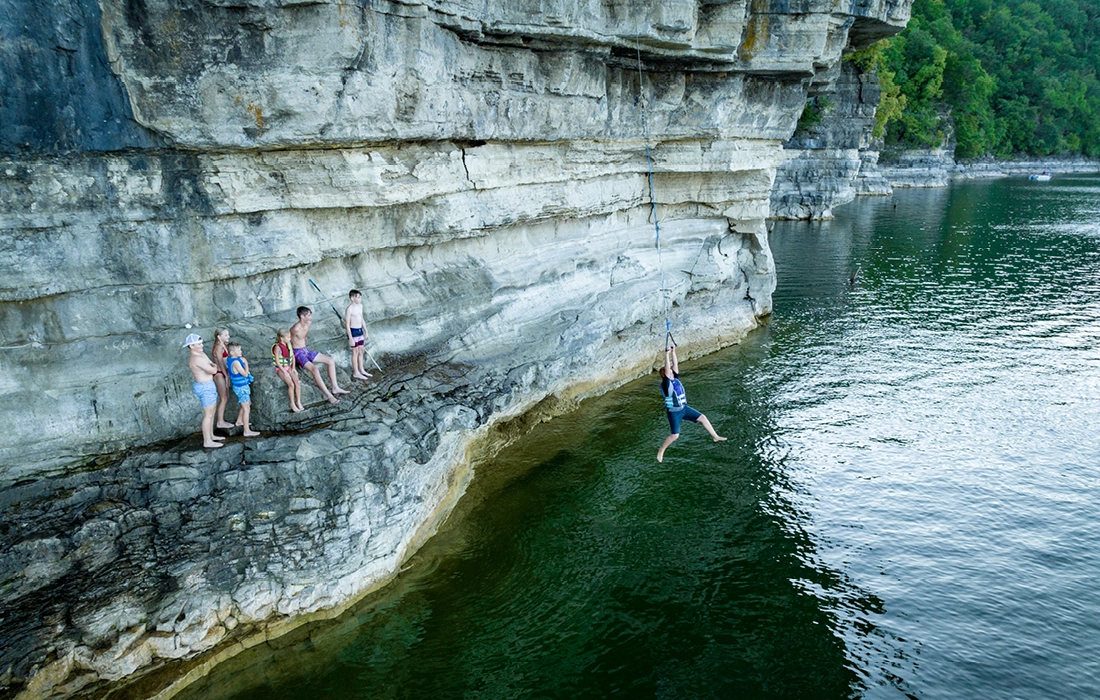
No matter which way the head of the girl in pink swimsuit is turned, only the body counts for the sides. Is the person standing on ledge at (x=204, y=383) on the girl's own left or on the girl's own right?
on the girl's own right

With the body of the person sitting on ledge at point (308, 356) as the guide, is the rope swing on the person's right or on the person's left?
on the person's left

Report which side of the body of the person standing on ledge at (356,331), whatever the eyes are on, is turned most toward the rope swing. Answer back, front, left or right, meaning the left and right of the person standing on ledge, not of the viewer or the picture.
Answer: left

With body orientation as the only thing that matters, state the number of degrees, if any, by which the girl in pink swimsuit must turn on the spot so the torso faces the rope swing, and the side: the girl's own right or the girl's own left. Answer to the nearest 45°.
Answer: approximately 90° to the girl's own left

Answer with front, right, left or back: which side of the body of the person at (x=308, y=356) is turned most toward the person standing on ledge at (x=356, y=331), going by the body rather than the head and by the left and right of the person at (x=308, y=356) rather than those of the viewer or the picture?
left
